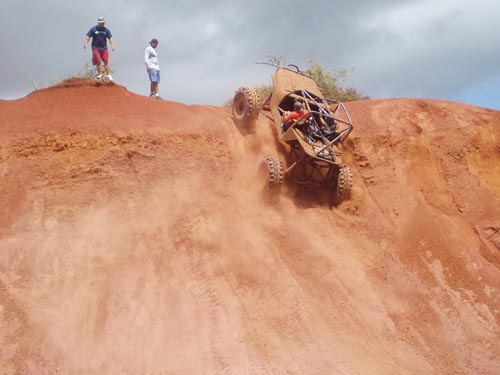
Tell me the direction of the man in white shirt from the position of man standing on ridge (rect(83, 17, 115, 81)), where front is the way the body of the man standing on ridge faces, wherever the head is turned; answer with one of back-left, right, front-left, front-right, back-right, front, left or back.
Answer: back-left

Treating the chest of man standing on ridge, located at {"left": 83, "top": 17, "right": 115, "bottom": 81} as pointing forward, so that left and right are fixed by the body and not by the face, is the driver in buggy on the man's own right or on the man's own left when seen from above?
on the man's own left

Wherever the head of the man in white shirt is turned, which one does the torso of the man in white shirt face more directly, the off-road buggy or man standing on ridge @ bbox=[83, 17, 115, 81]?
the off-road buggy

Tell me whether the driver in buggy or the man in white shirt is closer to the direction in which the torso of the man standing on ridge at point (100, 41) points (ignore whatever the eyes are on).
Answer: the driver in buggy

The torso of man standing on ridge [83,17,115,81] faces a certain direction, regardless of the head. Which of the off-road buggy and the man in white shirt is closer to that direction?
the off-road buggy

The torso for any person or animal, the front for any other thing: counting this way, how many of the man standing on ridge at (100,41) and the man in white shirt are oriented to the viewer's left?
0

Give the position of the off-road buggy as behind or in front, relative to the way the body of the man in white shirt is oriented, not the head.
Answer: in front

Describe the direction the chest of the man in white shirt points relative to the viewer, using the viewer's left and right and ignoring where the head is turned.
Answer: facing the viewer and to the right of the viewer

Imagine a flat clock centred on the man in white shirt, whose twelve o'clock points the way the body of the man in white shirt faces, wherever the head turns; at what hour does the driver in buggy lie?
The driver in buggy is roughly at 12 o'clock from the man in white shirt.

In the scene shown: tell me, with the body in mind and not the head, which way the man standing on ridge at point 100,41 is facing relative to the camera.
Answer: toward the camera
